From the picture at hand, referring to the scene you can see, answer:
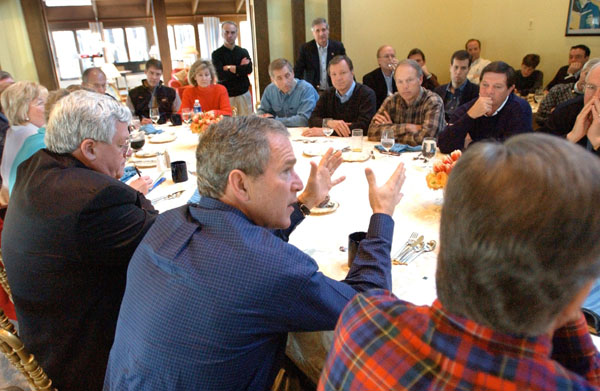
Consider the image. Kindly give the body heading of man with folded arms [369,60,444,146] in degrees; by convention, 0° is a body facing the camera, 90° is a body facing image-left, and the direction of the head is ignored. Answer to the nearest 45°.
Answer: approximately 45°

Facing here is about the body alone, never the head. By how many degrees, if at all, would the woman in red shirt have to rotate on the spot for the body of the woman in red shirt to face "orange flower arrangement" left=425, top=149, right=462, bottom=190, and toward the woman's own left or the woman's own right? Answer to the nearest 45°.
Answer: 0° — they already face it

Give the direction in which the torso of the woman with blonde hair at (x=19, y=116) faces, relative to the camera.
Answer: to the viewer's right

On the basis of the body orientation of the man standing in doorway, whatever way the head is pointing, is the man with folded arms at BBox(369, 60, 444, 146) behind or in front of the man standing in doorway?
in front

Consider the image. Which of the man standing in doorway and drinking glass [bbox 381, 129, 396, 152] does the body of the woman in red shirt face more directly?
the drinking glass

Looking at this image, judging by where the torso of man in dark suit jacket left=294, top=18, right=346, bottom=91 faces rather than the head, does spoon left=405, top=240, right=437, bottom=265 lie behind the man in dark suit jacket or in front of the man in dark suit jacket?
in front

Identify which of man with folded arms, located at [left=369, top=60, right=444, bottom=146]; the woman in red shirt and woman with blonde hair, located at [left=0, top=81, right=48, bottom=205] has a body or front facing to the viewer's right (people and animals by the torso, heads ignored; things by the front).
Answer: the woman with blonde hair

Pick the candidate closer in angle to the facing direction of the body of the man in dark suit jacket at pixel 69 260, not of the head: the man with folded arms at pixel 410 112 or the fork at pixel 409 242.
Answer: the man with folded arms

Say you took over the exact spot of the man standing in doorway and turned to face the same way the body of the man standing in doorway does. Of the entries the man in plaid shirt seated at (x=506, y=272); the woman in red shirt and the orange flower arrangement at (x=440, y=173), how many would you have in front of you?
3

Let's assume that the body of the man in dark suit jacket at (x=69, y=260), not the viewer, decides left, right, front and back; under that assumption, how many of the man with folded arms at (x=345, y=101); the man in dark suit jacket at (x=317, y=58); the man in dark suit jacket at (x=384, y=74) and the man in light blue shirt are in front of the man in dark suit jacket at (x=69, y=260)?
4
